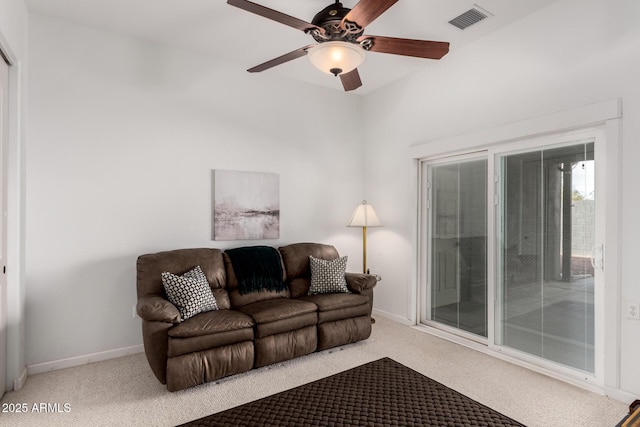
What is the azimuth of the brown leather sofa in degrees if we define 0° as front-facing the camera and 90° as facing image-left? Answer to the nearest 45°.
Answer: approximately 315°

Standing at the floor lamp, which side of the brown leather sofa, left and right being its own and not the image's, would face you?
left

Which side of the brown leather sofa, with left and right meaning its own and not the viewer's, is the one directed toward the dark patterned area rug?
front

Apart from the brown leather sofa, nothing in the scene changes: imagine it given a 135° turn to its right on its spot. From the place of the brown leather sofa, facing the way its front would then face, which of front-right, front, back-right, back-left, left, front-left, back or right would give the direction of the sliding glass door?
back
